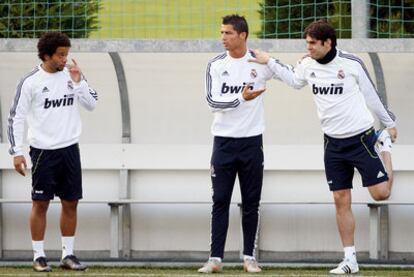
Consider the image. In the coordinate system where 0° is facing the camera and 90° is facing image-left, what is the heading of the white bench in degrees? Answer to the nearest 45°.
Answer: approximately 0°
